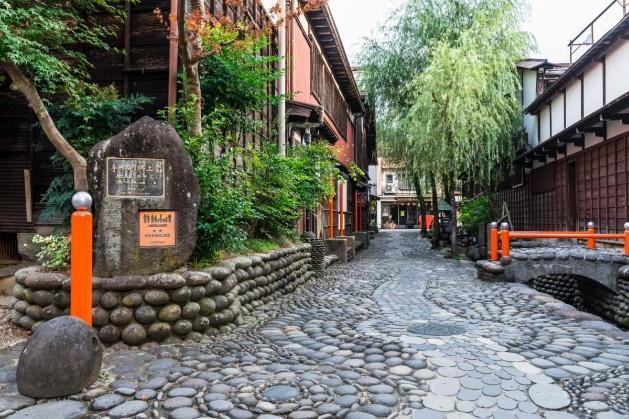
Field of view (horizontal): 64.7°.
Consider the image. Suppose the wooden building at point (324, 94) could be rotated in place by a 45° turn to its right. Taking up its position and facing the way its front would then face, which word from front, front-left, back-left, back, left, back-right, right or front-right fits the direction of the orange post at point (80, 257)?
front-right

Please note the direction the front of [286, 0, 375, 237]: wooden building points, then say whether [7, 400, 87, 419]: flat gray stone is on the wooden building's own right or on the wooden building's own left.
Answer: on the wooden building's own right

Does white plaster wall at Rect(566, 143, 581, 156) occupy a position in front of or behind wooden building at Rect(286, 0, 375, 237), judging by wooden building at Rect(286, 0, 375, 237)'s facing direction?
in front

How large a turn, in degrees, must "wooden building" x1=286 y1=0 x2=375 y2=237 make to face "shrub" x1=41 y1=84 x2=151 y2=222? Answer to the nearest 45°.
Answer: approximately 90° to its right

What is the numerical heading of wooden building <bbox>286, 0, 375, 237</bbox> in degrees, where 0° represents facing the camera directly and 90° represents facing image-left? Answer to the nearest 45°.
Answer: approximately 270°

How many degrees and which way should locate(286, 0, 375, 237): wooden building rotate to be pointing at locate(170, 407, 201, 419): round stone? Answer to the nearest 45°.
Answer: approximately 90° to its right

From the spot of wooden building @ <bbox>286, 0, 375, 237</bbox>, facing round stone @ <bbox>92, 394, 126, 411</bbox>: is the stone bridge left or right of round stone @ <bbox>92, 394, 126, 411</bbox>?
left

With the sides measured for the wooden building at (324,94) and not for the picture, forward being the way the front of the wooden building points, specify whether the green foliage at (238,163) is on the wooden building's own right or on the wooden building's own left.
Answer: on the wooden building's own right

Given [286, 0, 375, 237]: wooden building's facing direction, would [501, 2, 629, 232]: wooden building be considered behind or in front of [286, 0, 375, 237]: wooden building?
in front

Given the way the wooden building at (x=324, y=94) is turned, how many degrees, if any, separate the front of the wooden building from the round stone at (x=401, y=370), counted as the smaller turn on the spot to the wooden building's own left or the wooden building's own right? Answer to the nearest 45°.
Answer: approximately 90° to the wooden building's own right

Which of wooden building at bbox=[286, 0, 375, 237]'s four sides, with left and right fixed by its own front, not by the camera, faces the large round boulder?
right

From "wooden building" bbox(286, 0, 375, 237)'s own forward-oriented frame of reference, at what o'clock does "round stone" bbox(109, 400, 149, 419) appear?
The round stone is roughly at 3 o'clock from the wooden building.

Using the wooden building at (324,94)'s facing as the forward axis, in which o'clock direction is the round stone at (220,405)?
The round stone is roughly at 3 o'clock from the wooden building.
